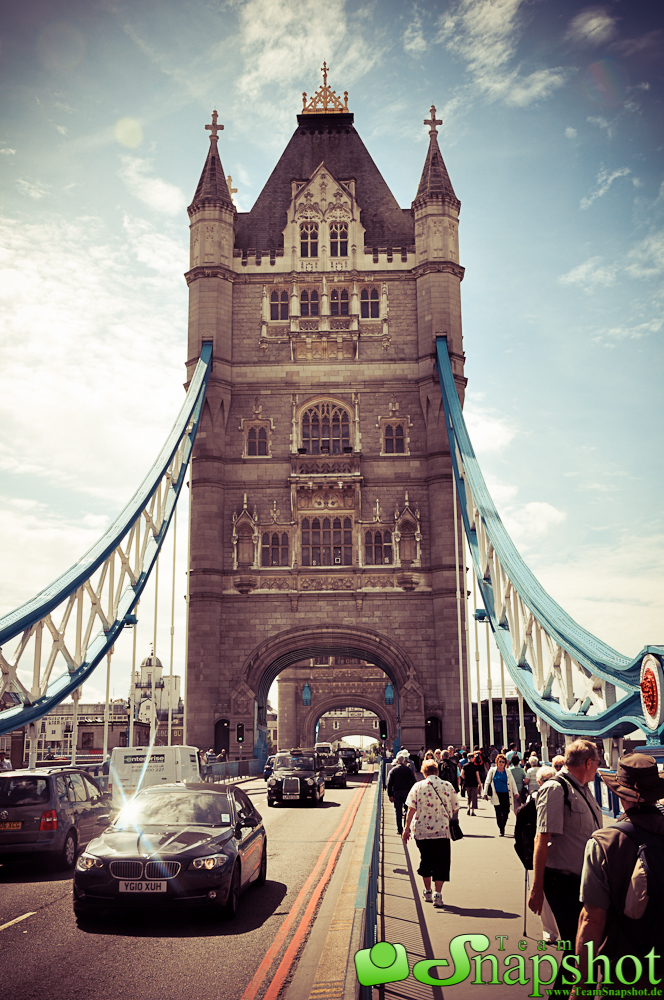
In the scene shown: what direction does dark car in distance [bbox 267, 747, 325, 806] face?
toward the camera

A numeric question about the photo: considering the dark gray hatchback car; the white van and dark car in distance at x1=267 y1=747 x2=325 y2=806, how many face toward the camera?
1

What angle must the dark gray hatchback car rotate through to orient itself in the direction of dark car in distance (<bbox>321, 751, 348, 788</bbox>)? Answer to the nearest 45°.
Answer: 0° — it already faces it

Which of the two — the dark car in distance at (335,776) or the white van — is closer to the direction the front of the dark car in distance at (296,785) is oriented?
the white van

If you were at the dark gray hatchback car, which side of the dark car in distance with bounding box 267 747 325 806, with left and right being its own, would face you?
front

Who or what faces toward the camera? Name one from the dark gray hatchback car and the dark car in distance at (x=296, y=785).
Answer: the dark car in distance

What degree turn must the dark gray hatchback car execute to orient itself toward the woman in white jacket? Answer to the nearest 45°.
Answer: approximately 45° to its right

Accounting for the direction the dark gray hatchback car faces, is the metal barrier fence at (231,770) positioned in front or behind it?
in front

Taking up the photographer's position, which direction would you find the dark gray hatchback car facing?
facing away from the viewer and to the right of the viewer

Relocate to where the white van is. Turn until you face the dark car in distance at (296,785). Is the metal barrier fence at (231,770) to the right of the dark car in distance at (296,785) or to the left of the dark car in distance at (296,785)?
left

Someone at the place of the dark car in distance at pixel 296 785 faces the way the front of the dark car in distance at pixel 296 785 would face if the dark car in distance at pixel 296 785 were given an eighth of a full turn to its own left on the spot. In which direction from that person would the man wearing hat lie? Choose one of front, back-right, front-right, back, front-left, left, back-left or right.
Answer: front-right

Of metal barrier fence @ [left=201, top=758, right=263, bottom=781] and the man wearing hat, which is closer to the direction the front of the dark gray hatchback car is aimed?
the metal barrier fence

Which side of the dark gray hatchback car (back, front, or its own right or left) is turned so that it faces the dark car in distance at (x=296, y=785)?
front
